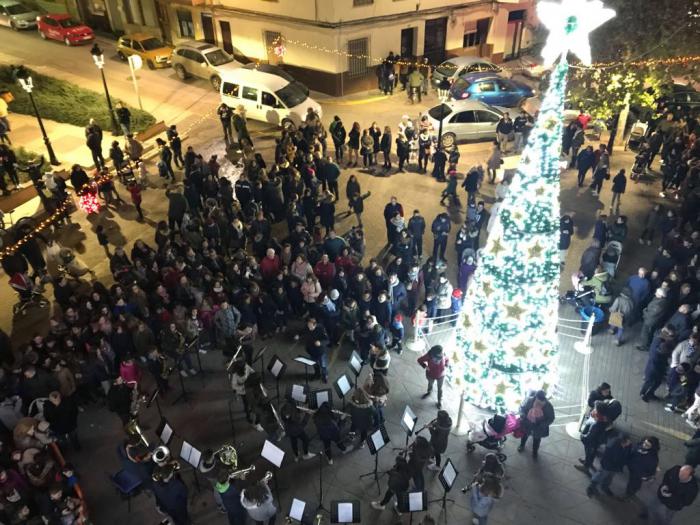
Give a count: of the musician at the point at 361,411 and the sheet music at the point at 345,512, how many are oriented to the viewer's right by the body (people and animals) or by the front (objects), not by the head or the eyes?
0

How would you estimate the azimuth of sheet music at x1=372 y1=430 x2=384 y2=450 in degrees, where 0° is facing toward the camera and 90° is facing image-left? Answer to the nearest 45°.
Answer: approximately 315°

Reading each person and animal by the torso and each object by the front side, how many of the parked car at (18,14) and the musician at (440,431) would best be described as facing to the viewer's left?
1

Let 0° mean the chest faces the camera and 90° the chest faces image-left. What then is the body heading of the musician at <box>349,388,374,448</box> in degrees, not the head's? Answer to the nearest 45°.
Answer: approximately 135°

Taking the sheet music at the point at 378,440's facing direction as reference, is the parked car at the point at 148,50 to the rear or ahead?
to the rear
